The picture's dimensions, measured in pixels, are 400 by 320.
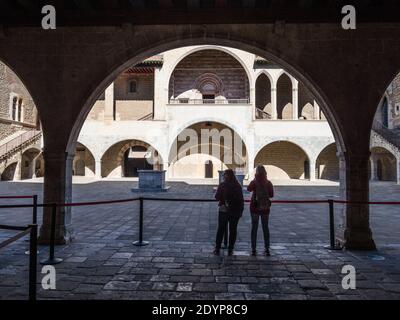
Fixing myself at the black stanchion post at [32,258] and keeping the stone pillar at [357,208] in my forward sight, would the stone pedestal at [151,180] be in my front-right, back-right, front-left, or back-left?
front-left

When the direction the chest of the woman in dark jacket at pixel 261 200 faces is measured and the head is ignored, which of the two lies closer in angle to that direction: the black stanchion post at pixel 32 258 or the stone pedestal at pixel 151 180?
the stone pedestal

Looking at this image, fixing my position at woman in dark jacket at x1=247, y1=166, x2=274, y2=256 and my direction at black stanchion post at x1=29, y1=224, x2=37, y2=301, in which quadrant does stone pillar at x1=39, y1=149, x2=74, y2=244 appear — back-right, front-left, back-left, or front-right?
front-right

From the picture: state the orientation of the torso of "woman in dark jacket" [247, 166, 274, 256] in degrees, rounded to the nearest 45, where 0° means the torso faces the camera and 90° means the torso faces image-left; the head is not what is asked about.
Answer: approximately 180°

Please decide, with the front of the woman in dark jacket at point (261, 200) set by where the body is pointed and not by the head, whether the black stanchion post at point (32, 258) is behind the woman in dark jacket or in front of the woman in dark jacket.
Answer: behind

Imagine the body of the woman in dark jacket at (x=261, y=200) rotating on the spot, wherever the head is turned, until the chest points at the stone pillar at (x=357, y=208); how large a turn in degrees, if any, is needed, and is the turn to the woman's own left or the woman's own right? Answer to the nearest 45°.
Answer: approximately 45° to the woman's own right

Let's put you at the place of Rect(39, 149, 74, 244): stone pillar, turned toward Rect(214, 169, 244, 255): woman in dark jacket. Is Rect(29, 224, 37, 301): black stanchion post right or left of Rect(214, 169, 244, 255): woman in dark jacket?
right

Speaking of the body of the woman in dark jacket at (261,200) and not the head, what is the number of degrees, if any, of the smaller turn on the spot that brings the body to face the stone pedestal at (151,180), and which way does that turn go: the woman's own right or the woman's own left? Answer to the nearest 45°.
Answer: approximately 45° to the woman's own left

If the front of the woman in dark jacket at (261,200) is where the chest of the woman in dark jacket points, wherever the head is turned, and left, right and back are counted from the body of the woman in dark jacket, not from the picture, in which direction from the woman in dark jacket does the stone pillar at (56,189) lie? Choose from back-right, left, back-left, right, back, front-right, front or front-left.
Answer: left
